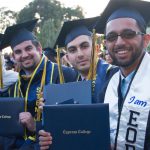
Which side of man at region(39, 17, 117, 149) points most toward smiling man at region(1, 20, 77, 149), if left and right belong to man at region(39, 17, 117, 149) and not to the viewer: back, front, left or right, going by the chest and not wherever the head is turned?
right

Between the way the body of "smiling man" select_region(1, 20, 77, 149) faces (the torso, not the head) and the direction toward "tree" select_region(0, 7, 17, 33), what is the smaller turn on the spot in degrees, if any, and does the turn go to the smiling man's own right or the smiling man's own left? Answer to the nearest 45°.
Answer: approximately 135° to the smiling man's own right

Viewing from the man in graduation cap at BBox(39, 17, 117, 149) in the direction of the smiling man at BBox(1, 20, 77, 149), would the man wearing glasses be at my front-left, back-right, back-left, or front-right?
back-left

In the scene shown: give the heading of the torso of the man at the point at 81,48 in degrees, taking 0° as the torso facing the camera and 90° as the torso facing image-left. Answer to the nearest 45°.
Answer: approximately 0°

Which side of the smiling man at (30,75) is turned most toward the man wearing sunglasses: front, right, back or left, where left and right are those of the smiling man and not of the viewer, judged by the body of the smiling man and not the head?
left

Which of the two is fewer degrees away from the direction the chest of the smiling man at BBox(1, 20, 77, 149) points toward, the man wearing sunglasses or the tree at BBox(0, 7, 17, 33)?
the man wearing sunglasses

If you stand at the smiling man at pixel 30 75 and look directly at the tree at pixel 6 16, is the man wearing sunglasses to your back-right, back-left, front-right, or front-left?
back-right

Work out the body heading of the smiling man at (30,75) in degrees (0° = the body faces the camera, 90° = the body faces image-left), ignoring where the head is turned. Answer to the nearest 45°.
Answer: approximately 45°

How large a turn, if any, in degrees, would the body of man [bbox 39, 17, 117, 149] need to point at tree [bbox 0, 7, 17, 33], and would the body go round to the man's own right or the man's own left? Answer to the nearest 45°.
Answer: approximately 180°
